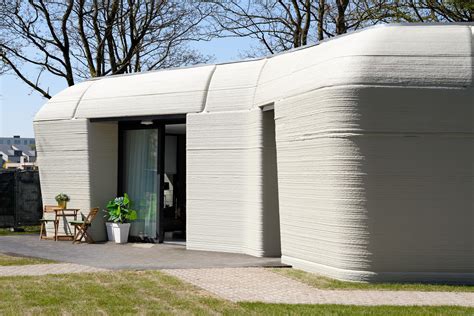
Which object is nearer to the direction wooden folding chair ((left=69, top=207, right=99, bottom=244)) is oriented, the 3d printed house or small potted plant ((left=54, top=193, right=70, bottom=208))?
the small potted plant

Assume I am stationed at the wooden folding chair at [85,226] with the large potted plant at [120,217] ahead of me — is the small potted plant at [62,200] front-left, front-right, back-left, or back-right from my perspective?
back-left

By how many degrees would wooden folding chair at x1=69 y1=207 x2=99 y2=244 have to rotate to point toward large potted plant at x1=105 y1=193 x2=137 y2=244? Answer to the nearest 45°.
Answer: approximately 180°

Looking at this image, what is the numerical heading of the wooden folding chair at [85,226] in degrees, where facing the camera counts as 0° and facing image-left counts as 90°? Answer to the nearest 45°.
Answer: approximately 90°

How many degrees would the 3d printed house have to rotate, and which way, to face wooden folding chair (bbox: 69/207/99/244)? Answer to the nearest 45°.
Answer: approximately 90° to its right

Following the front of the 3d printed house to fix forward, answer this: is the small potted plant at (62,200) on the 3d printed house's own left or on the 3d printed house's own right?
on the 3d printed house's own right

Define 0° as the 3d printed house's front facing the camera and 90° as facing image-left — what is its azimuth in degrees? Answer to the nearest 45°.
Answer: approximately 45°
